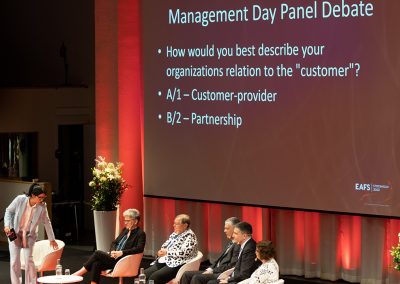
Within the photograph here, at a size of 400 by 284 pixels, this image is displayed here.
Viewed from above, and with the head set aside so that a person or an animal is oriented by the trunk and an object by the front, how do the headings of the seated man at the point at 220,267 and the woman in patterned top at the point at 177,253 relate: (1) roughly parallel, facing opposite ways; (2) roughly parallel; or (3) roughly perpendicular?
roughly parallel

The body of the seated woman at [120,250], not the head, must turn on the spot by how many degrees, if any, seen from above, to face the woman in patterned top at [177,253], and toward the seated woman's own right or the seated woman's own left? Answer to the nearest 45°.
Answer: approximately 90° to the seated woman's own left

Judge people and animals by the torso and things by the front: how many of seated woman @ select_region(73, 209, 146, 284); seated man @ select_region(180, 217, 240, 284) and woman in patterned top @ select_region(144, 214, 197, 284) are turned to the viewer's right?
0

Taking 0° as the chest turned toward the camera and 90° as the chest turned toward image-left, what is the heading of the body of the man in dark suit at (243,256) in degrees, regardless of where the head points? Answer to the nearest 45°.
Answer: approximately 90°

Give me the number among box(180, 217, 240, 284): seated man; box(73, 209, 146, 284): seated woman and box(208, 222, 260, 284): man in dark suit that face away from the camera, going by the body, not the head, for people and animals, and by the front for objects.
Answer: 0

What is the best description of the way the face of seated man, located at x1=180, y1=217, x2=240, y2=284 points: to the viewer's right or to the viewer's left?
to the viewer's left

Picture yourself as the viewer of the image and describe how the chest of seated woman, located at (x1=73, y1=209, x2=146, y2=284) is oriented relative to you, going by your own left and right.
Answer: facing the viewer and to the left of the viewer

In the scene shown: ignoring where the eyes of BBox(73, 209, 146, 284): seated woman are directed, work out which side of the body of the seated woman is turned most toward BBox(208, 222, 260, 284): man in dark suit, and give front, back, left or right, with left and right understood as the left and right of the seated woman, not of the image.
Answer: left

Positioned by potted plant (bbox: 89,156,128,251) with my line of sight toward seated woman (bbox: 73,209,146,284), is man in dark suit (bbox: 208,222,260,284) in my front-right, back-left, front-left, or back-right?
front-left

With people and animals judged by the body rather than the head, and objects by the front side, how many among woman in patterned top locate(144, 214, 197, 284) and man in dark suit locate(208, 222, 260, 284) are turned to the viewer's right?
0

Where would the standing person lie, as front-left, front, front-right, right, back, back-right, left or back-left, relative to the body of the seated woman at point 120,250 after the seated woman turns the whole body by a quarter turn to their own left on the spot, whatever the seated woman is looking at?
back-right

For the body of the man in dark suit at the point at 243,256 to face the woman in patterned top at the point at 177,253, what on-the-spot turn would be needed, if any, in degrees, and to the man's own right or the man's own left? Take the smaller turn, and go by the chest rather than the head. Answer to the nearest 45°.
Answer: approximately 45° to the man's own right

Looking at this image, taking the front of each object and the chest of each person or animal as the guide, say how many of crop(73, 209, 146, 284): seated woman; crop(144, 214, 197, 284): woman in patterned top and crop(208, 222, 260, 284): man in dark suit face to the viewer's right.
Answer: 0

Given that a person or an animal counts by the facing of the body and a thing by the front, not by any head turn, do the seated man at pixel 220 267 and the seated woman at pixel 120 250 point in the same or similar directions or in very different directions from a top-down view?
same or similar directions
